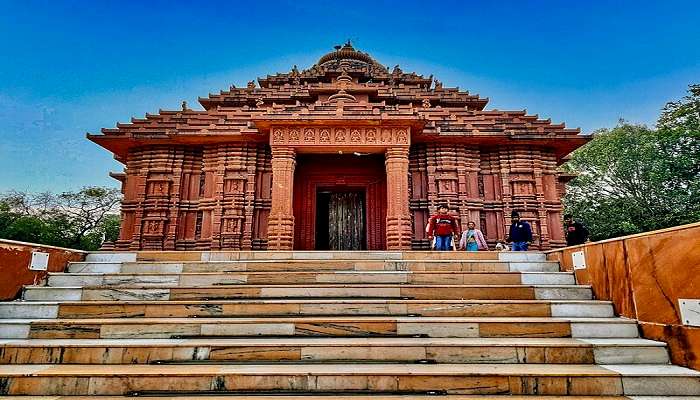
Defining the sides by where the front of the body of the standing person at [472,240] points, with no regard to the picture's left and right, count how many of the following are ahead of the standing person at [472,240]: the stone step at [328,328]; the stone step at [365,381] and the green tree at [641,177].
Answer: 2

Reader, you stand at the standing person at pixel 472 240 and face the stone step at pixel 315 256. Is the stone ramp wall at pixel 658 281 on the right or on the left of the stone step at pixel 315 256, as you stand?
left

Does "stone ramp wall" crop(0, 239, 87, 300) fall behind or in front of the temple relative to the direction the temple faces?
in front

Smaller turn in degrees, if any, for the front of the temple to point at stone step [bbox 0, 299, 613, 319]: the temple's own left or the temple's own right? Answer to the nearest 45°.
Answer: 0° — it already faces it

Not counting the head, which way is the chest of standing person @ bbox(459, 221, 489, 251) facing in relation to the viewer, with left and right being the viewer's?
facing the viewer

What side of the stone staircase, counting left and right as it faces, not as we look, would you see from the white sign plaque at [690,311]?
left

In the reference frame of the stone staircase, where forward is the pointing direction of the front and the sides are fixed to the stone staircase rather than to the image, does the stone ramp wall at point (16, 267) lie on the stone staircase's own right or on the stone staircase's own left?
on the stone staircase's own right

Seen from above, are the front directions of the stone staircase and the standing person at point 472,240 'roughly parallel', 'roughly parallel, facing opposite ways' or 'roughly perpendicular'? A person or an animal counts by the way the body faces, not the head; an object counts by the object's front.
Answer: roughly parallel

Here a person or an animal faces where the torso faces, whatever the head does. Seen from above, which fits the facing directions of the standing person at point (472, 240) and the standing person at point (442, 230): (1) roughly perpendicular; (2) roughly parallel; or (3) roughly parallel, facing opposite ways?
roughly parallel

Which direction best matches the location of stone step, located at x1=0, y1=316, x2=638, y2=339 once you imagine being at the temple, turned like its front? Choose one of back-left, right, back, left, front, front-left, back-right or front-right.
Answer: front

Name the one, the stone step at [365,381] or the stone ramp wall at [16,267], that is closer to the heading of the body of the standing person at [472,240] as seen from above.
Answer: the stone step

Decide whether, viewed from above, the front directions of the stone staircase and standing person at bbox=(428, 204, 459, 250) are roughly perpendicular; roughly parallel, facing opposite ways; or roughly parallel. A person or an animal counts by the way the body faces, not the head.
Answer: roughly parallel

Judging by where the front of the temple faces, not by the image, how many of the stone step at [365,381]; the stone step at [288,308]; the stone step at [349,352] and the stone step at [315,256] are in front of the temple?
4

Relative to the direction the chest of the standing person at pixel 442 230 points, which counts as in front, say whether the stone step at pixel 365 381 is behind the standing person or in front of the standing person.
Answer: in front

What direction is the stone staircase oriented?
toward the camera

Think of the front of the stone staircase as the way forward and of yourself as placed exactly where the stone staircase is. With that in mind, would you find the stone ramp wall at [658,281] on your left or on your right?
on your left

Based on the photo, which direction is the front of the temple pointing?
toward the camera

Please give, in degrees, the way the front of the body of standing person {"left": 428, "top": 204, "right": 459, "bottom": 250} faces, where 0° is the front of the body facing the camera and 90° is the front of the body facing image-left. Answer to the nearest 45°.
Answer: approximately 0°

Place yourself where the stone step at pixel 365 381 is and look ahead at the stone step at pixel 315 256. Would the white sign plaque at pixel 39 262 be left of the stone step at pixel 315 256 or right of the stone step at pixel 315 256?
left
